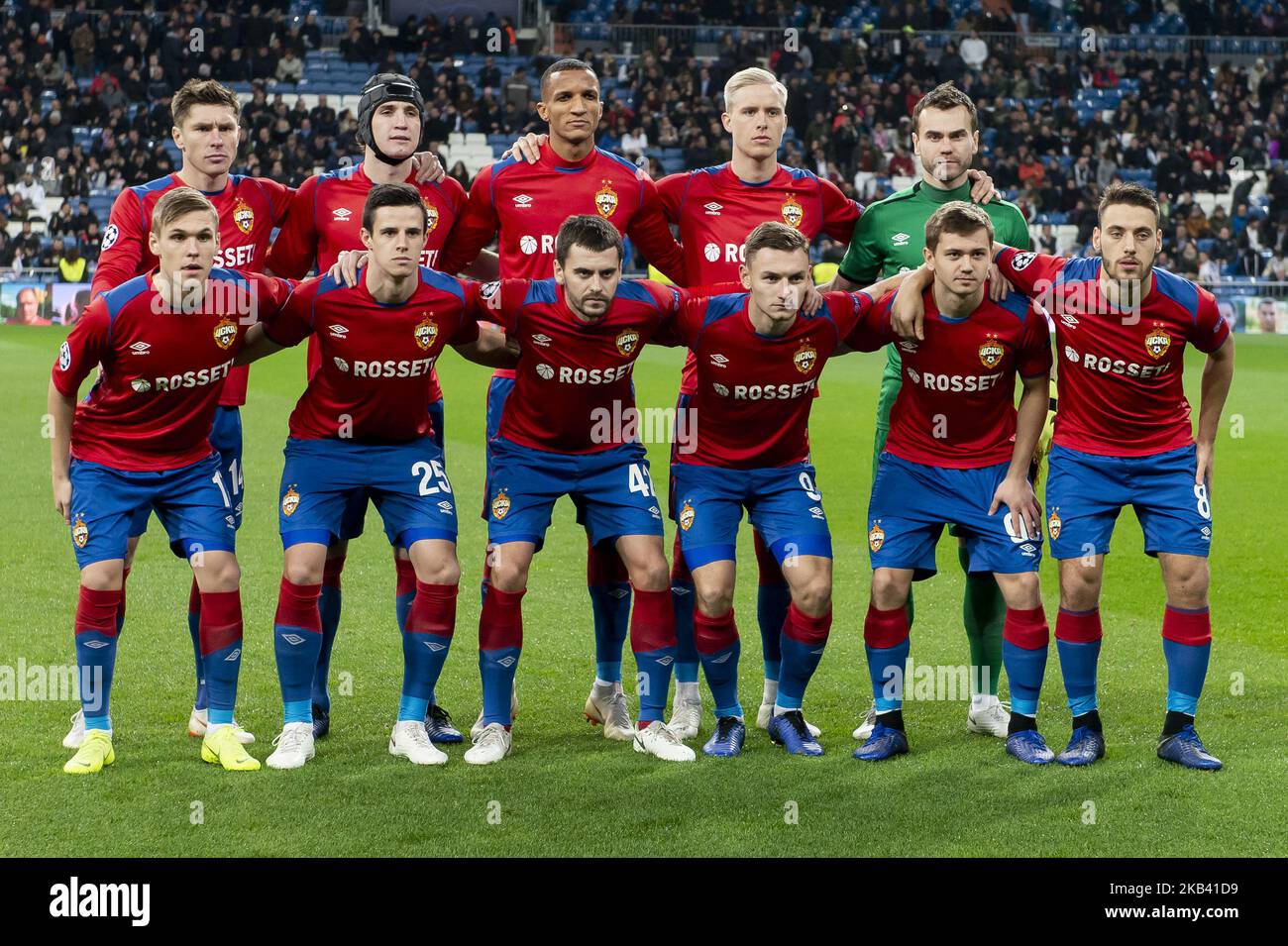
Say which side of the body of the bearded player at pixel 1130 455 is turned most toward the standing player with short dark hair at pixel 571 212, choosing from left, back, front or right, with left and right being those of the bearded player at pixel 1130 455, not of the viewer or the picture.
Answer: right

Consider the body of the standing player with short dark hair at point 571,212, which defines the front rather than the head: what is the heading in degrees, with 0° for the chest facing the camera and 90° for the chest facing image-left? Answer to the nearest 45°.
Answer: approximately 0°

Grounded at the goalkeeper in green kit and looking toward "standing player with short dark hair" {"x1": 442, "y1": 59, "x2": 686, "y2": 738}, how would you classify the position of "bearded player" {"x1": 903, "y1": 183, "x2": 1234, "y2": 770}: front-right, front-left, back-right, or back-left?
back-left

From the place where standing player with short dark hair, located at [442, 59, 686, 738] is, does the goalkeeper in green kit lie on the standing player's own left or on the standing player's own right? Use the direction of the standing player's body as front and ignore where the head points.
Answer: on the standing player's own left

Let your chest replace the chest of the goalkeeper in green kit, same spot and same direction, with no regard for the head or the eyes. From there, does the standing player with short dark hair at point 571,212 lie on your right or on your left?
on your right

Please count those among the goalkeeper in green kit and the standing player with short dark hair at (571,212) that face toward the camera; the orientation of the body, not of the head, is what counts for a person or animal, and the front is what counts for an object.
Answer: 2

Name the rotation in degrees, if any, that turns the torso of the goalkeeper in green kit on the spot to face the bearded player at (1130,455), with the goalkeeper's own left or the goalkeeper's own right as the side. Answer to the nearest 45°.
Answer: approximately 45° to the goalkeeper's own left

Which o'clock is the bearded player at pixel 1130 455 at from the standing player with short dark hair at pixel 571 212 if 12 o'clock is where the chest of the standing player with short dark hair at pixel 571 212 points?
the bearded player at pixel 1130 455 is roughly at 10 o'clock from the standing player with short dark hair at pixel 571 212.
